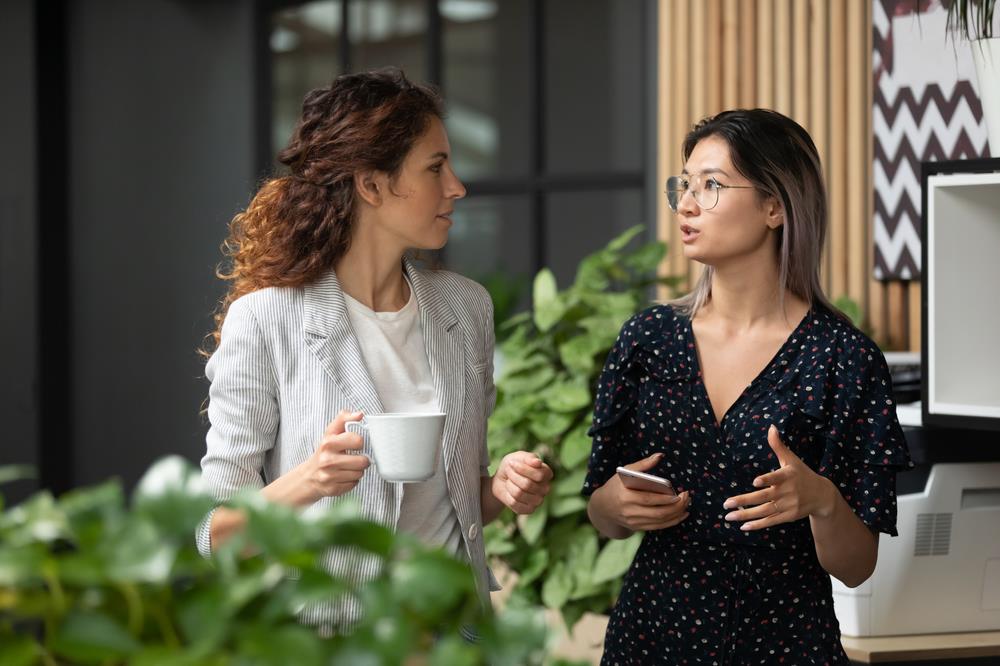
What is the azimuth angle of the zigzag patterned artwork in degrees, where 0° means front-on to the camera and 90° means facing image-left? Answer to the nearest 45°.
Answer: approximately 0°

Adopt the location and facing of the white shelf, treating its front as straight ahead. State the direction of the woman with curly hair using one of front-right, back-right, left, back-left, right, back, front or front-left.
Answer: front-right

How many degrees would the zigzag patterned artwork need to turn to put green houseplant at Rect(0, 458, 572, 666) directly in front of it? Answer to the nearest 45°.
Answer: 0° — it already faces it

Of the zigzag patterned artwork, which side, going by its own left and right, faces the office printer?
front

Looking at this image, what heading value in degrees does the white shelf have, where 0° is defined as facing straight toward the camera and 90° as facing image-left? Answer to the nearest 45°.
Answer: approximately 0°

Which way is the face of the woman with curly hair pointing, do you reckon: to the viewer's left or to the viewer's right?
to the viewer's right
